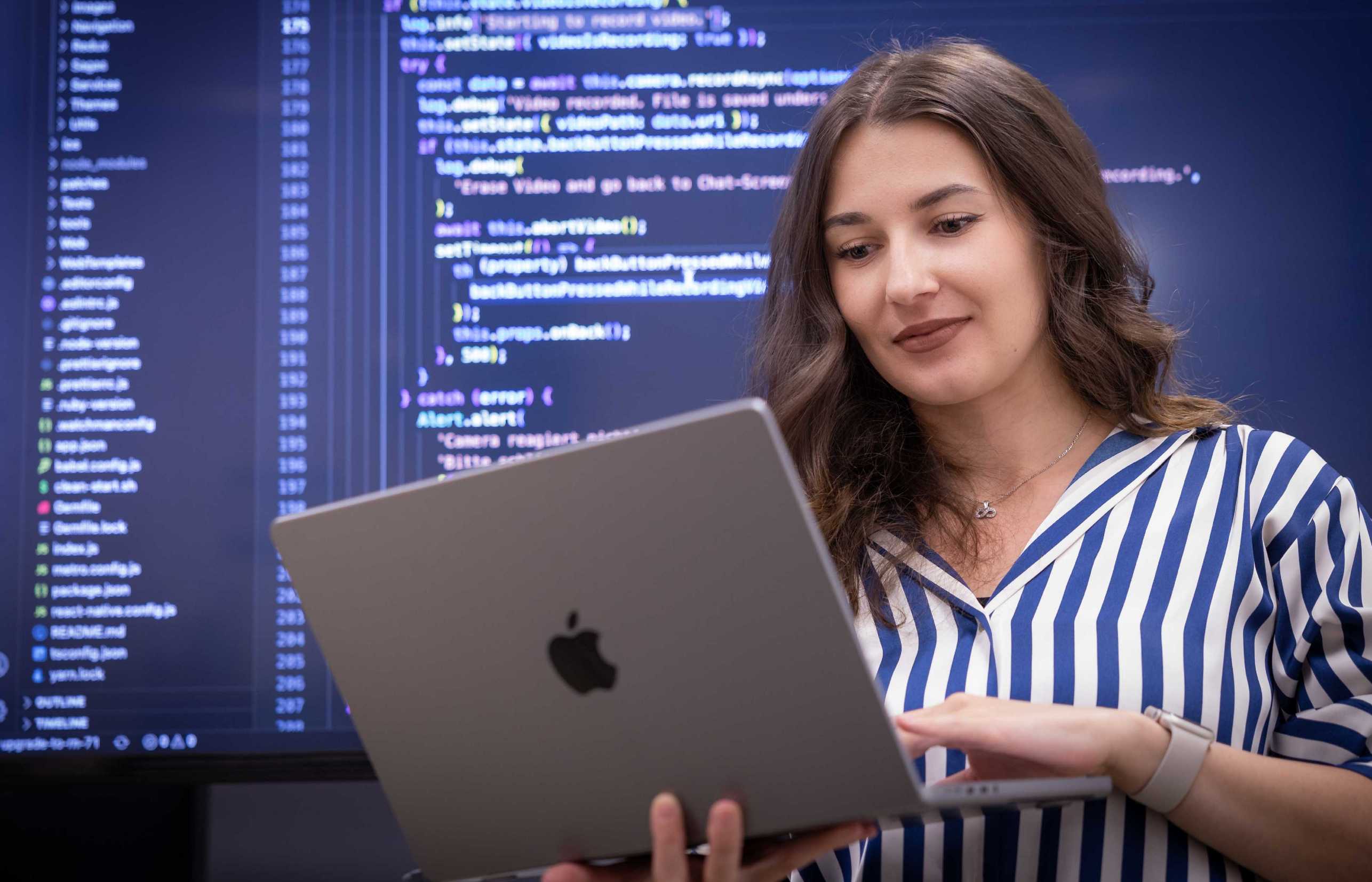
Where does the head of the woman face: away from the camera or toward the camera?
toward the camera

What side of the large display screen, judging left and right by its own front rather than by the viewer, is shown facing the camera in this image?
front

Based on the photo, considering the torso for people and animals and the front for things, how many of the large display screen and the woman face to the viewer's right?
0
